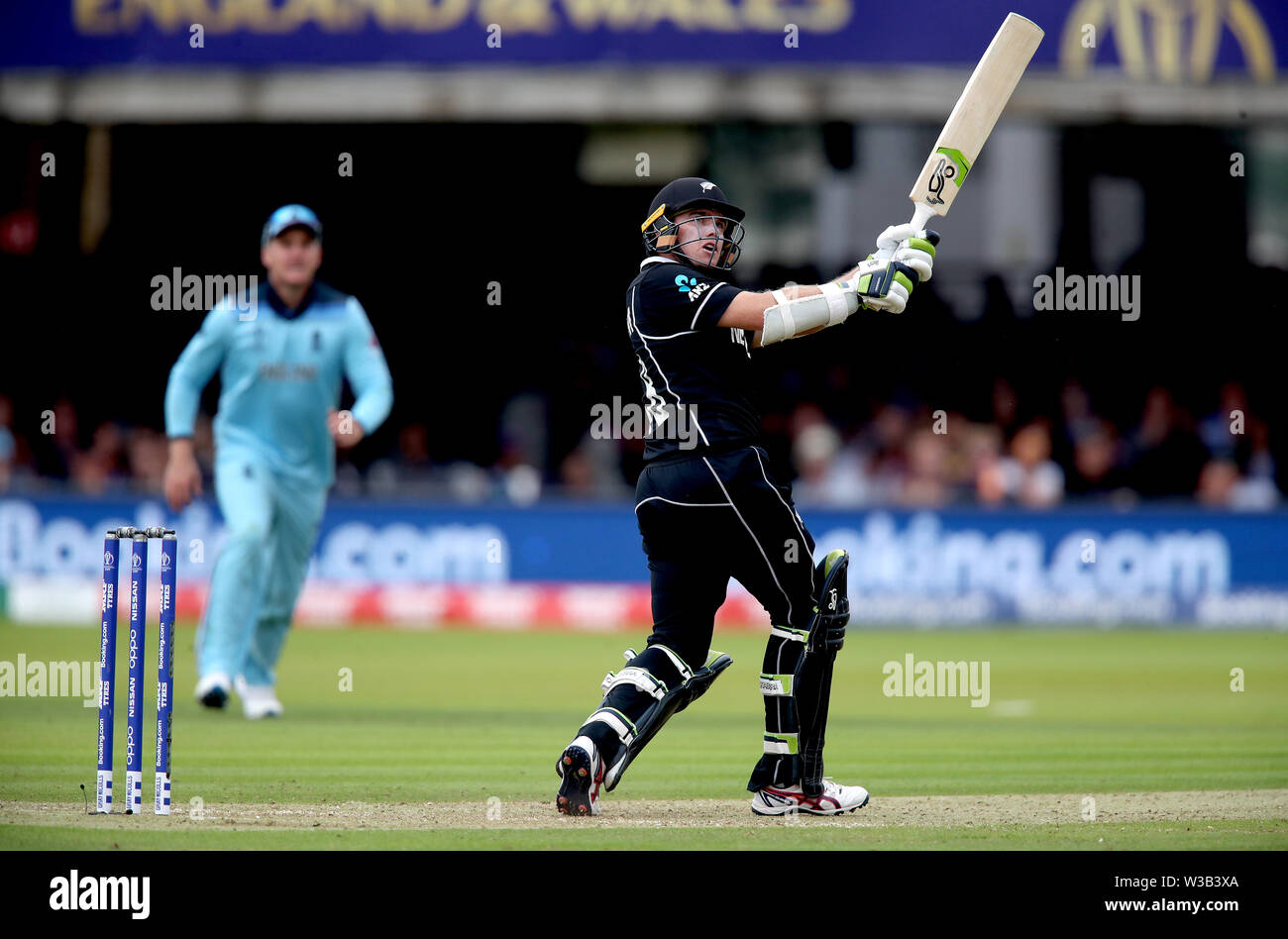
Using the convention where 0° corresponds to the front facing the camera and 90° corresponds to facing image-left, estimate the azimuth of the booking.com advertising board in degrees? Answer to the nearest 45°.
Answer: approximately 0°

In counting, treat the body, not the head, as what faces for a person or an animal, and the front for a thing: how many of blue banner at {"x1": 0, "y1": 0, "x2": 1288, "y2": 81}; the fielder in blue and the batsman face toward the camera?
2

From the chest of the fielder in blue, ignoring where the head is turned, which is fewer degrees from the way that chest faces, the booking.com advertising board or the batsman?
the batsman

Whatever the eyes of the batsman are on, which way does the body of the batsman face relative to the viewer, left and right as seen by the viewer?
facing to the right of the viewer

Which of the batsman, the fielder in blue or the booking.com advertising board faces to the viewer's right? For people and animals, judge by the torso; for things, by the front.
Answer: the batsman

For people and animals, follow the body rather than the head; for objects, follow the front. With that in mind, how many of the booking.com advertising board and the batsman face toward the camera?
1

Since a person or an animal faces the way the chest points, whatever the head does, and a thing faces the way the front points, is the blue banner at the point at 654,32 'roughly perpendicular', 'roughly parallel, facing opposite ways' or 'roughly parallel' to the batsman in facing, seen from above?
roughly perpendicular

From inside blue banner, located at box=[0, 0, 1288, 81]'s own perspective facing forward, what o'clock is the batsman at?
The batsman is roughly at 12 o'clock from the blue banner.

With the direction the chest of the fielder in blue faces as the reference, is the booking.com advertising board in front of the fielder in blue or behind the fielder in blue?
behind

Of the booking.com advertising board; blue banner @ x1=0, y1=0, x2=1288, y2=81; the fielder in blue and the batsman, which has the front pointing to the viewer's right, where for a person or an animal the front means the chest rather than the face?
the batsman

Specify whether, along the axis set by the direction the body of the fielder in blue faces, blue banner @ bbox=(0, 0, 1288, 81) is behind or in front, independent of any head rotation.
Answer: behind

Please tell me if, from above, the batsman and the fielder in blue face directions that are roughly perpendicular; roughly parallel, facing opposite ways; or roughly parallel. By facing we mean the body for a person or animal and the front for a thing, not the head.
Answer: roughly perpendicular
